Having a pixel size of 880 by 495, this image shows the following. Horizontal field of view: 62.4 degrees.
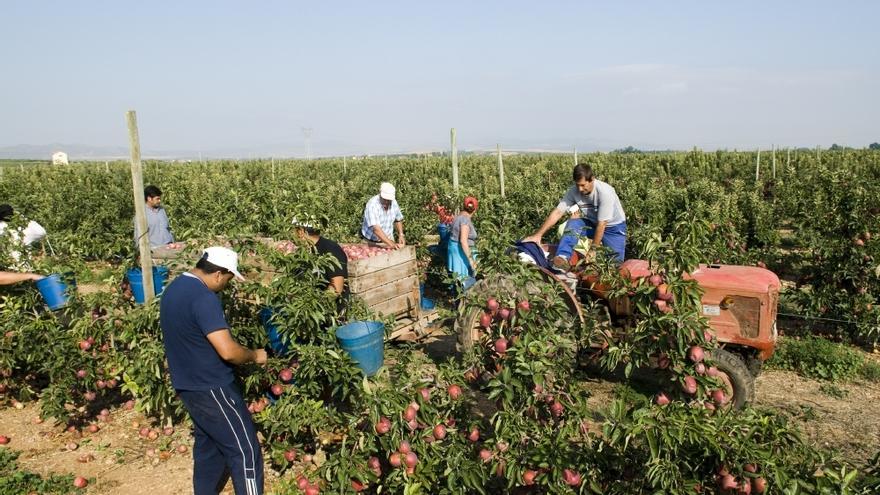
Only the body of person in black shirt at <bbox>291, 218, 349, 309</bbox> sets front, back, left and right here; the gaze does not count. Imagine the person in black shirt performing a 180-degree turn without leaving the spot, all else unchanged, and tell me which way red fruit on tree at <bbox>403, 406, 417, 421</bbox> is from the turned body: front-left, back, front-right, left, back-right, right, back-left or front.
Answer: right

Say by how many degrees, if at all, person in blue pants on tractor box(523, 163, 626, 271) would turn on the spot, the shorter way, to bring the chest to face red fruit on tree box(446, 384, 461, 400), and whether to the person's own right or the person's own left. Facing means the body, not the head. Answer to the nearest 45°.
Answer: approximately 45° to the person's own left

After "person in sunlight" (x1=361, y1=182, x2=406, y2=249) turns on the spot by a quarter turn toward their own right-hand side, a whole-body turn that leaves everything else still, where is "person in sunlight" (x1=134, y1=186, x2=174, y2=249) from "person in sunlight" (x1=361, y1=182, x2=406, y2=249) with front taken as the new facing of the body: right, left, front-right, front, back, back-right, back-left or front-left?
front-right

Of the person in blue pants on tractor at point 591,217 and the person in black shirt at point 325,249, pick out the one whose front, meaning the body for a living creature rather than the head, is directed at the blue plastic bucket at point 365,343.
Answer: the person in blue pants on tractor at point 591,217

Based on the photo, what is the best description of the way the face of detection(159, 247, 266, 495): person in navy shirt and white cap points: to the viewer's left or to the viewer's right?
to the viewer's right
